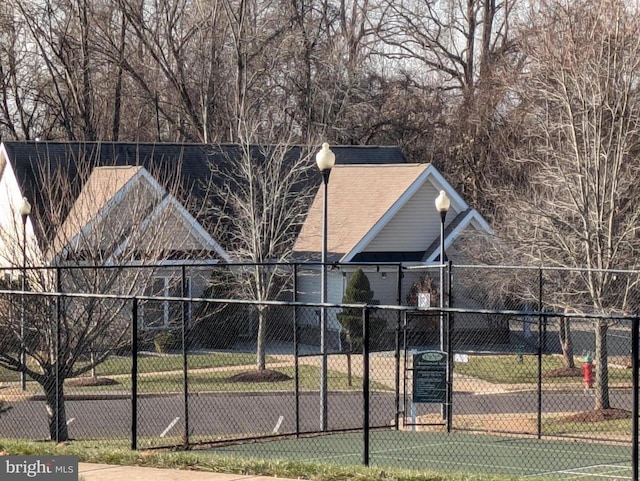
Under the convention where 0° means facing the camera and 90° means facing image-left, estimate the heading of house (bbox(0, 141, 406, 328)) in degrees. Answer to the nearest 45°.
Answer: approximately 0°

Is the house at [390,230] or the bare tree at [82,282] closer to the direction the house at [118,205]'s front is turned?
the bare tree

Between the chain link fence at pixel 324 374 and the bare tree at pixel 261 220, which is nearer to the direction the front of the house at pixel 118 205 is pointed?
the chain link fence

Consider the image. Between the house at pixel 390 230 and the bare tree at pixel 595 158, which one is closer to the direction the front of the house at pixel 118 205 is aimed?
the bare tree

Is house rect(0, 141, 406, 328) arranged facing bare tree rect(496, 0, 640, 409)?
no

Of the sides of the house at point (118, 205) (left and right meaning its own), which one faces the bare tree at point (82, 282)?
front

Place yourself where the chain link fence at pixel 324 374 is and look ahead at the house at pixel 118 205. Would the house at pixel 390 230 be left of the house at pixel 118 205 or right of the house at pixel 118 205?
right
